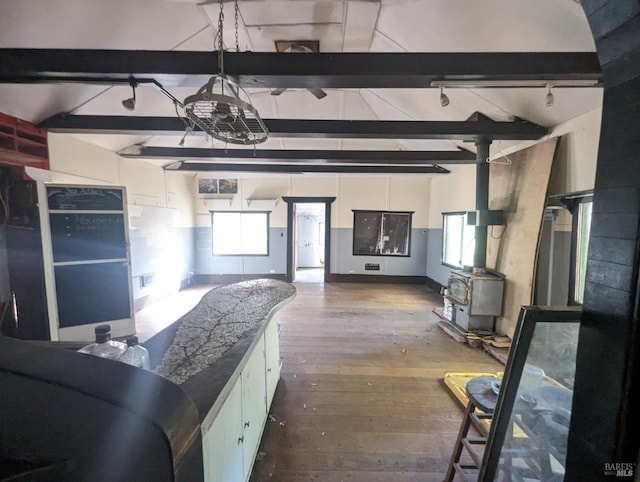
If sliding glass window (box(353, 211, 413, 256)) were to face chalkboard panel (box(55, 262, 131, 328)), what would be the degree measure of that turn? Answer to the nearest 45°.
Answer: approximately 45° to its right

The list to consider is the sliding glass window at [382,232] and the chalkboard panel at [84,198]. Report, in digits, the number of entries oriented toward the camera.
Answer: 2

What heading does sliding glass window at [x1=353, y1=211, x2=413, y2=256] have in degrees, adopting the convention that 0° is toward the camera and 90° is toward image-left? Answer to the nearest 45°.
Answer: approximately 0°

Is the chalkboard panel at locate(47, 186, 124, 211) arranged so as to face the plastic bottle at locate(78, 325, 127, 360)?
yes
